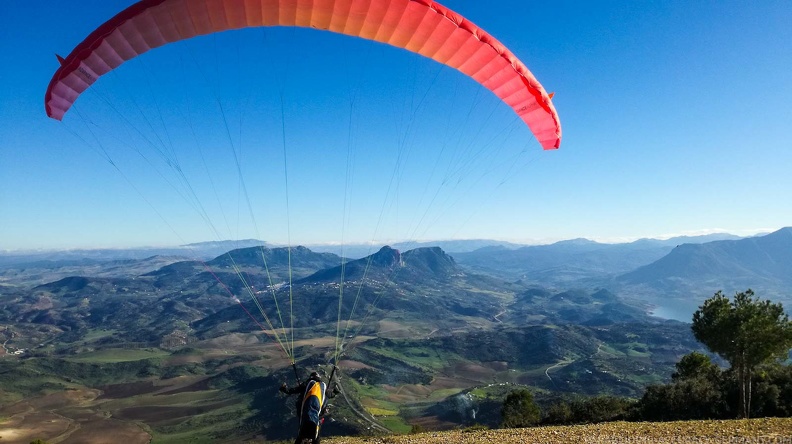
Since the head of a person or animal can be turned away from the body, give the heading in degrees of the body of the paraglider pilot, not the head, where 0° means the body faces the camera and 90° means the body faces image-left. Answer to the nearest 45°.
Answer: approximately 180°

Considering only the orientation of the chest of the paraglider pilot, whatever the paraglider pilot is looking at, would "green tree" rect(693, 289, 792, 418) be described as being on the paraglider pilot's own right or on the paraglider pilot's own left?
on the paraglider pilot's own right

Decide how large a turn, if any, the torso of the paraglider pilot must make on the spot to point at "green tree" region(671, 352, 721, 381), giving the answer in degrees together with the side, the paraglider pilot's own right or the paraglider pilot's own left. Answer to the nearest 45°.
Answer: approximately 45° to the paraglider pilot's own right
